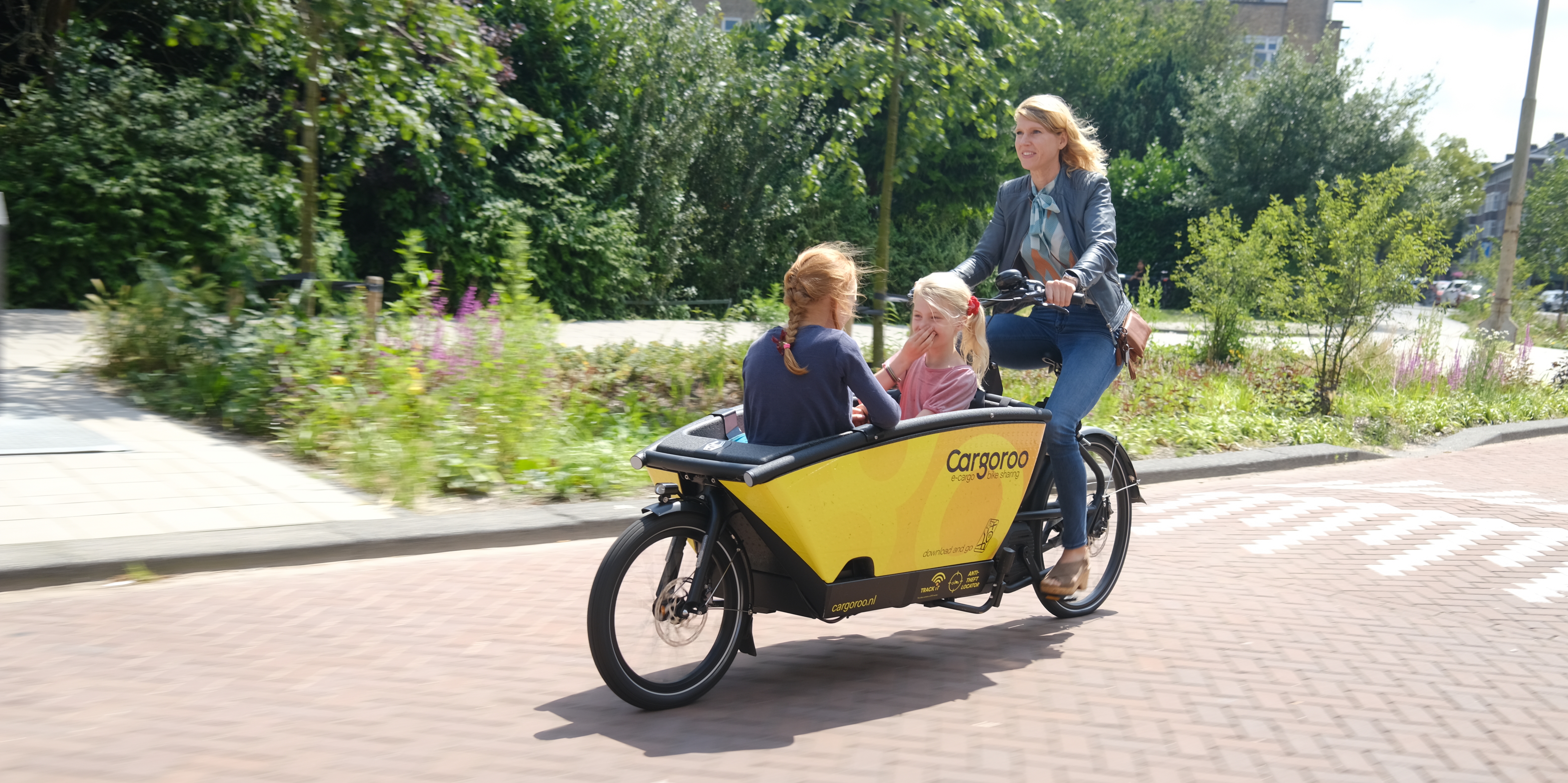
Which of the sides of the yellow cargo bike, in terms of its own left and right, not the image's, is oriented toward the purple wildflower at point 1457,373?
back

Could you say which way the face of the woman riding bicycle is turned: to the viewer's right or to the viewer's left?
to the viewer's left

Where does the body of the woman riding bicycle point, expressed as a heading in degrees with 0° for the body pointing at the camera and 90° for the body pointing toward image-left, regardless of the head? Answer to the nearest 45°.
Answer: approximately 45°

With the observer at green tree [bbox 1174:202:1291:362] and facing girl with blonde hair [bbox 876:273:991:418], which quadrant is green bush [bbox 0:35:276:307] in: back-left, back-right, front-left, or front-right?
front-right

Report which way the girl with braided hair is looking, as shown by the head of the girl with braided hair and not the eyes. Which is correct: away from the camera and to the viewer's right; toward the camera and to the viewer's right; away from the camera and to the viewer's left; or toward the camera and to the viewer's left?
away from the camera and to the viewer's right

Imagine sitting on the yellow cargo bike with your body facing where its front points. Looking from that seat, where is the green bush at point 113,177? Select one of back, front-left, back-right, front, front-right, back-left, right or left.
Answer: right

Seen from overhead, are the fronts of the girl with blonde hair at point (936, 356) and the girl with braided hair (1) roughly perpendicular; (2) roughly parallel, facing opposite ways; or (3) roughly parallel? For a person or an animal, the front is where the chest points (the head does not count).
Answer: roughly parallel, facing opposite ways

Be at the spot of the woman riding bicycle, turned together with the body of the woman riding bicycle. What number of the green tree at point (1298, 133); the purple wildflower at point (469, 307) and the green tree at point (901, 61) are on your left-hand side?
0

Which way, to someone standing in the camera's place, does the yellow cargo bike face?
facing the viewer and to the left of the viewer

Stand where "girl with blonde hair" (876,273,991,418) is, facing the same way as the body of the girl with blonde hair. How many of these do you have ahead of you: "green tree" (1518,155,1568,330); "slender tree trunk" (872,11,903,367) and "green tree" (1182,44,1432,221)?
0

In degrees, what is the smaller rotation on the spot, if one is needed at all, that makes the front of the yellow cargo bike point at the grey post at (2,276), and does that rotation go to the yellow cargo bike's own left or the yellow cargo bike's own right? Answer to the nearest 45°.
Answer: approximately 90° to the yellow cargo bike's own right

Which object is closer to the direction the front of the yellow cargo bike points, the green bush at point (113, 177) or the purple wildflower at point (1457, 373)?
the green bush

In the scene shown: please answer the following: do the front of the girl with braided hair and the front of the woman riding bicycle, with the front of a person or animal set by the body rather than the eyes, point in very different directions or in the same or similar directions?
very different directions

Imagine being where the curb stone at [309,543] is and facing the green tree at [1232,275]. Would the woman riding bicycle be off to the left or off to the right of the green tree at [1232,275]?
right

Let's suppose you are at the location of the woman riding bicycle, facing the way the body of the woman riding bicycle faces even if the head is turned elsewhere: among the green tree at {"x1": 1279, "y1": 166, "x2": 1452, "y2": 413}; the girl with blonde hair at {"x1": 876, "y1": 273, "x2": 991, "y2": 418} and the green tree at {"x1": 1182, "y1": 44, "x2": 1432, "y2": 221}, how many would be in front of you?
1

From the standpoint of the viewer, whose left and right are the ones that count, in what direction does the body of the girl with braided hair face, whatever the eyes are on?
facing away from the viewer and to the right of the viewer

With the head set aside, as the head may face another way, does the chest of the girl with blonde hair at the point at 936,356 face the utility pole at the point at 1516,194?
no

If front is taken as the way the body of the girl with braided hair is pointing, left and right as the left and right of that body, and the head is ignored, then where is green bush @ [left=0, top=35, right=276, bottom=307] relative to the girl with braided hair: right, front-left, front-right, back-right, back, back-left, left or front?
left
